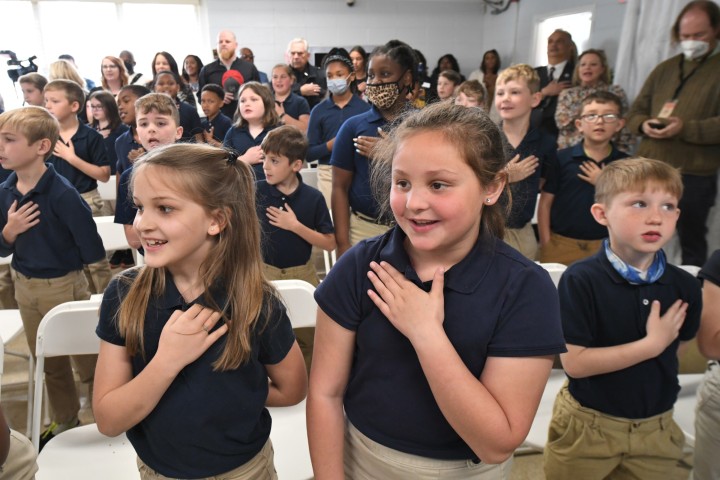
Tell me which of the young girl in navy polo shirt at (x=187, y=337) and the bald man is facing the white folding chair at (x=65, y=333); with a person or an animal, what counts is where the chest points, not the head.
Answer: the bald man

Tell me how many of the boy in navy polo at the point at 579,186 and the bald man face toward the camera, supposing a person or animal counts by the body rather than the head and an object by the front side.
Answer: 2

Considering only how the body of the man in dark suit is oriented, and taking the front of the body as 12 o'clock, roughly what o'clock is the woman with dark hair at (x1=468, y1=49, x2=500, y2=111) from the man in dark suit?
The woman with dark hair is roughly at 4 o'clock from the man in dark suit.

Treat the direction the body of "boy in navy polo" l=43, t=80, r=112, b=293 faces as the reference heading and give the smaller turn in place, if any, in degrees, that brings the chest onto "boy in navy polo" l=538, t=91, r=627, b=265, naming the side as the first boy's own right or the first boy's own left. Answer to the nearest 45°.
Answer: approximately 90° to the first boy's own left

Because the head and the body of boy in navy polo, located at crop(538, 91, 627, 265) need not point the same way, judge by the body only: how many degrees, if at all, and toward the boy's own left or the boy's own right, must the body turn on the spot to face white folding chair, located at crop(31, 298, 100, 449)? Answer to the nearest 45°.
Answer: approximately 45° to the boy's own right

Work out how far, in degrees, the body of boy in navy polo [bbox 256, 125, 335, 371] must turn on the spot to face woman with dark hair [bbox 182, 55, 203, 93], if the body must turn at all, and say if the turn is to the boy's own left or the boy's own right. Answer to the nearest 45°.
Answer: approximately 135° to the boy's own right

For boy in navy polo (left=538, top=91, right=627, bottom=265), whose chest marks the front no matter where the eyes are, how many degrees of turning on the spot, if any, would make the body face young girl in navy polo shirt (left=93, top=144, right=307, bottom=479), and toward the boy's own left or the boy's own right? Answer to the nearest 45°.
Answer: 0° — they already face them

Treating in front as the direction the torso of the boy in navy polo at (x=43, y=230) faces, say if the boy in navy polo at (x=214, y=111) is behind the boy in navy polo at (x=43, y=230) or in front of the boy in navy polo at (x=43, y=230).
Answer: behind

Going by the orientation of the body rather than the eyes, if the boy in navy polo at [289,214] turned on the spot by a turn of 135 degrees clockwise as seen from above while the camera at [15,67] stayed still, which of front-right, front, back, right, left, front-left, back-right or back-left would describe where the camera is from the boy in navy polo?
front-left
